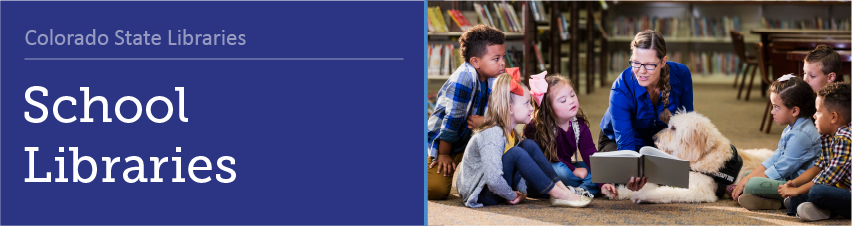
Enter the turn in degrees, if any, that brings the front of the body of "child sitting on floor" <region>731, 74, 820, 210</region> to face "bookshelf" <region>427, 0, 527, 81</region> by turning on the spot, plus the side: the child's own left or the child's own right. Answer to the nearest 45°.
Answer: approximately 45° to the child's own right

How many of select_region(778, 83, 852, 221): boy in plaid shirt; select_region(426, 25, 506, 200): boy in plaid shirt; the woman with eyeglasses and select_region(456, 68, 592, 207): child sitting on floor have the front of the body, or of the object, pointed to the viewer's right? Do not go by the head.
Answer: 2

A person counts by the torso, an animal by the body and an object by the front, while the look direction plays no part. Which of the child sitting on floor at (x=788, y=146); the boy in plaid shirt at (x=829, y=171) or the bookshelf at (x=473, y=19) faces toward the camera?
the bookshelf

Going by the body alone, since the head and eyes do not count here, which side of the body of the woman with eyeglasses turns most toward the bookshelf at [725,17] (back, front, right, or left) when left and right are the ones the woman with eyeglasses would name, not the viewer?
back

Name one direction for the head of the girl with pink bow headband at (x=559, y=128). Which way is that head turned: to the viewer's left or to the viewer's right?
to the viewer's right

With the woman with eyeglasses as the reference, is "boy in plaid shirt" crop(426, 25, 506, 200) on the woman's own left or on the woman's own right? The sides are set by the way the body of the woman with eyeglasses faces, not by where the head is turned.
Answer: on the woman's own right

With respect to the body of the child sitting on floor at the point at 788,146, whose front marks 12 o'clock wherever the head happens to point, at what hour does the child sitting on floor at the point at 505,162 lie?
the child sitting on floor at the point at 505,162 is roughly at 11 o'clock from the child sitting on floor at the point at 788,146.

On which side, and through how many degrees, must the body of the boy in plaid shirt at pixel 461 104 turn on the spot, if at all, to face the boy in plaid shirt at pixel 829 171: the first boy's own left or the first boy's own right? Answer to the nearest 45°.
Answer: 0° — they already face them

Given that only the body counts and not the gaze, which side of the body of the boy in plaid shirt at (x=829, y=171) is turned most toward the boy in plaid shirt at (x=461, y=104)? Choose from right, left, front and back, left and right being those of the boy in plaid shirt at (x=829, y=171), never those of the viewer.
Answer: front

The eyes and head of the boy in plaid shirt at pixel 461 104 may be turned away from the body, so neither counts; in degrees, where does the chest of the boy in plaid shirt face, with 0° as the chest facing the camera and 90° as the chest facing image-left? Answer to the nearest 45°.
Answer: approximately 270°

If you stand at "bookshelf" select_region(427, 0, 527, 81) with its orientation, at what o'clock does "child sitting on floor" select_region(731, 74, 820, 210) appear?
The child sitting on floor is roughly at 11 o'clock from the bookshelf.

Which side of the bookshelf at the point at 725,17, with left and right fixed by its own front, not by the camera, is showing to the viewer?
front

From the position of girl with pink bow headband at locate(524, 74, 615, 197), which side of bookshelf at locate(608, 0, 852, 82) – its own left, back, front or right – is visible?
front

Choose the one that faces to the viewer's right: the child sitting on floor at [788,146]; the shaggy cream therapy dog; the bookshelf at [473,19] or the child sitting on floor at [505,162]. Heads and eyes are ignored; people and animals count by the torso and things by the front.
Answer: the child sitting on floor at [505,162]

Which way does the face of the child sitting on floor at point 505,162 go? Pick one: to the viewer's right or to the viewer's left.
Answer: to the viewer's right

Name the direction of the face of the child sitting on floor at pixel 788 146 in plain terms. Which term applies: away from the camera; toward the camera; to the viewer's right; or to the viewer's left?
to the viewer's left

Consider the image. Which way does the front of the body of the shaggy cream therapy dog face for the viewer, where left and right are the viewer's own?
facing to the left of the viewer

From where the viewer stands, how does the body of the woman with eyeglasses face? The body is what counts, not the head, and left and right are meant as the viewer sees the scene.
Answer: facing the viewer

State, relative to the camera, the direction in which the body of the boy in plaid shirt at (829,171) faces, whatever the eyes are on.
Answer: to the viewer's left
